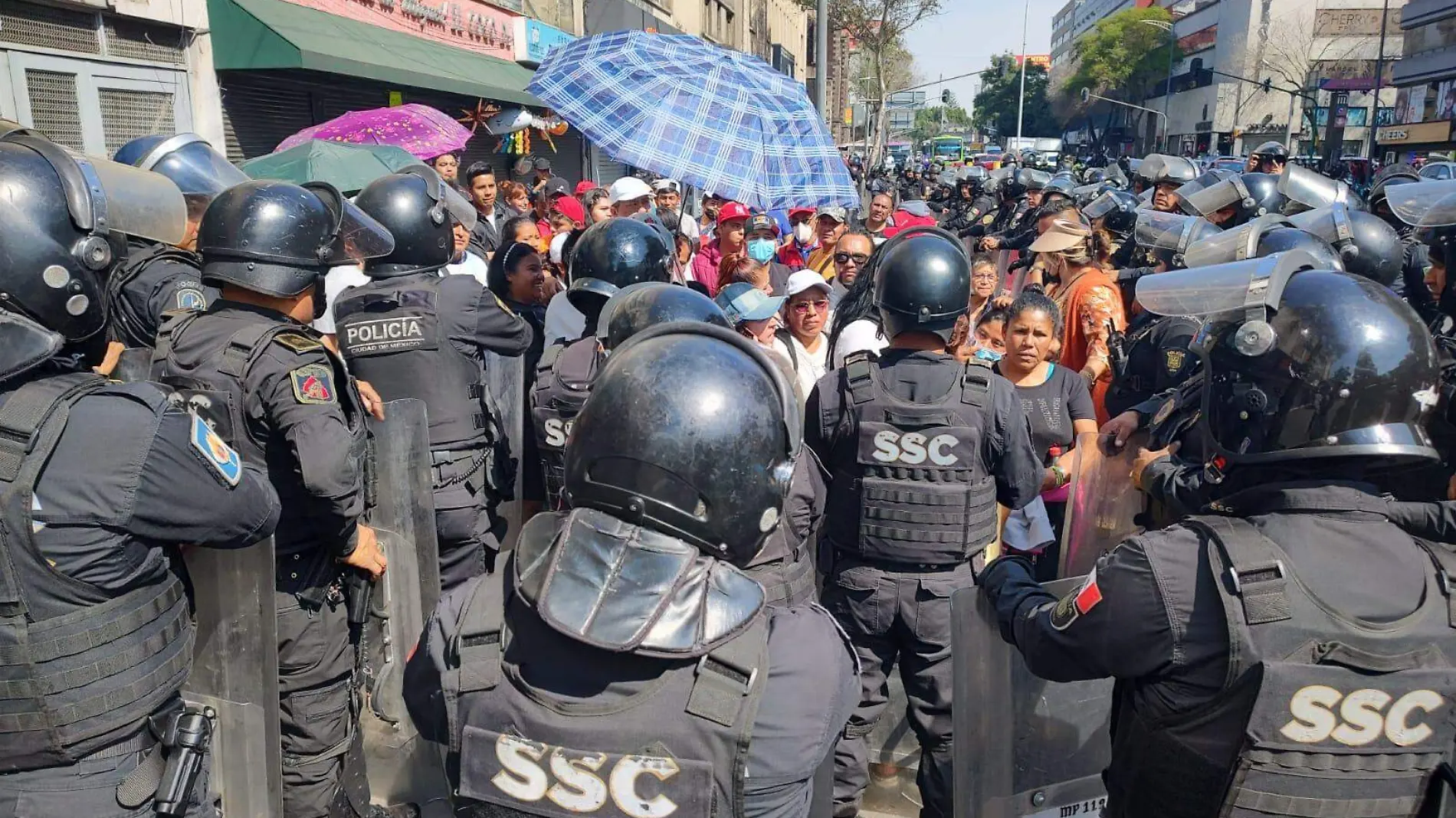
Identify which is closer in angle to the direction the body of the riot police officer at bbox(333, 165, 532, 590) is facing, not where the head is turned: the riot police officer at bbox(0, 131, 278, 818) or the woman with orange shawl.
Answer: the woman with orange shawl

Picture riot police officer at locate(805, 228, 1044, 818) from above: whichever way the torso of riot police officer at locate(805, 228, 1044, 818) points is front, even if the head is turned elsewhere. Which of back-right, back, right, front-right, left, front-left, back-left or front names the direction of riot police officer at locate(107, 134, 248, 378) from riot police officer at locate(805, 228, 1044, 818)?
left

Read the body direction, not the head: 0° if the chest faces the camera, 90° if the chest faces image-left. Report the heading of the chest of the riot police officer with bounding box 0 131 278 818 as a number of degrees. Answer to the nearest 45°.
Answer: approximately 225°

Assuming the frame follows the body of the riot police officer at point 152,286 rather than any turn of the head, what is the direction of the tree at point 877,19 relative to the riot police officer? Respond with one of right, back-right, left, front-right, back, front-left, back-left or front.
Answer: front-left

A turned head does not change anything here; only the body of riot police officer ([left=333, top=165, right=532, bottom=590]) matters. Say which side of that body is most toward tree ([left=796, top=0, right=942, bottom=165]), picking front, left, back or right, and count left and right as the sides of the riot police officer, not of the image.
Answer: front

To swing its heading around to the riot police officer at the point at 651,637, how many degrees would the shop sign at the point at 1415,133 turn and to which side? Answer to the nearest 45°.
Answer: approximately 45° to its left

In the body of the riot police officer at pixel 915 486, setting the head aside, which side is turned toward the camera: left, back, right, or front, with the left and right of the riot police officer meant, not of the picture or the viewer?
back

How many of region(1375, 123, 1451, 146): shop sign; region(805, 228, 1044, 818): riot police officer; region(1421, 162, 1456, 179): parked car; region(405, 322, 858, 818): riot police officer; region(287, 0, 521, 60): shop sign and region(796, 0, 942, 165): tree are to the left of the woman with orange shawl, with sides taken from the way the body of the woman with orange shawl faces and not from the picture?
2

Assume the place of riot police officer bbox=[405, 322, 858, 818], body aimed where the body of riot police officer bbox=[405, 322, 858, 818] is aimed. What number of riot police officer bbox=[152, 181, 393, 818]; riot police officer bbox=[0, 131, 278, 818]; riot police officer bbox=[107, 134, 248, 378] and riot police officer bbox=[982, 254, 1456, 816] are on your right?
1

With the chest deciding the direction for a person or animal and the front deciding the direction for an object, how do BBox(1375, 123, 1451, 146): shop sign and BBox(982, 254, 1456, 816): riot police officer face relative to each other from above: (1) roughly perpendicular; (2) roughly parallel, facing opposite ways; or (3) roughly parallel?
roughly perpendicular

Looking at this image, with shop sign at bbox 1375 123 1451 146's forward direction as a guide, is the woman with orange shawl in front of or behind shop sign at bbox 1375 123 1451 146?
in front

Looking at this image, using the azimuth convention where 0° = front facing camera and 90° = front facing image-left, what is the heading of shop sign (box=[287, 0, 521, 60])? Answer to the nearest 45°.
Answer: approximately 315°

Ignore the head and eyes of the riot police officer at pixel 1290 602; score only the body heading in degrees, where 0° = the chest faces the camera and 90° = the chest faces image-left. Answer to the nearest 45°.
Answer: approximately 135°

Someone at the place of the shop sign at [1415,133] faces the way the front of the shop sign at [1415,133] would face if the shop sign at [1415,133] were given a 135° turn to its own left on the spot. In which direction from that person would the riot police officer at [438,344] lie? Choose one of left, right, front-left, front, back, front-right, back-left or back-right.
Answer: right

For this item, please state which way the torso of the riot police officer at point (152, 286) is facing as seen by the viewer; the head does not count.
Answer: to the viewer's right
